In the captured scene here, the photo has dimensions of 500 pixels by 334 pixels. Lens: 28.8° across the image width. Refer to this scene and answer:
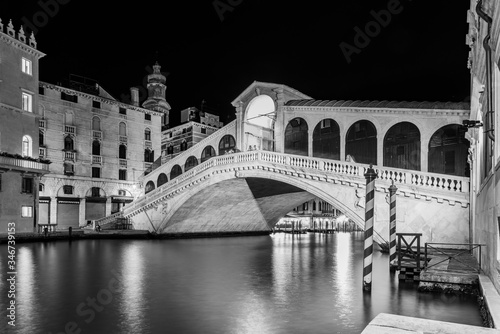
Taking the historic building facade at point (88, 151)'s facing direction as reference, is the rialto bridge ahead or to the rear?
ahead

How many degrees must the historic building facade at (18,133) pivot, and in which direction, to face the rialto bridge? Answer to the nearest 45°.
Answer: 0° — it already faces it

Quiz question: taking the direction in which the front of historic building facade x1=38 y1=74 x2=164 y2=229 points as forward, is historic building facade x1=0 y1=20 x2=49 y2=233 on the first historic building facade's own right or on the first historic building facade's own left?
on the first historic building facade's own right

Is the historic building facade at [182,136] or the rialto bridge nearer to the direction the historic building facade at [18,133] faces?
the rialto bridge

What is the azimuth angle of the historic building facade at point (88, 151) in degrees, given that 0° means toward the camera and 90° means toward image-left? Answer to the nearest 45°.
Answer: approximately 315°

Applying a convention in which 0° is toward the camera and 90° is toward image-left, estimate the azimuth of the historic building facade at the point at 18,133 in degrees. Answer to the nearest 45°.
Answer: approximately 315°

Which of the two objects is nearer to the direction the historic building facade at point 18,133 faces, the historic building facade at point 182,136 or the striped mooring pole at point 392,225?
the striped mooring pole

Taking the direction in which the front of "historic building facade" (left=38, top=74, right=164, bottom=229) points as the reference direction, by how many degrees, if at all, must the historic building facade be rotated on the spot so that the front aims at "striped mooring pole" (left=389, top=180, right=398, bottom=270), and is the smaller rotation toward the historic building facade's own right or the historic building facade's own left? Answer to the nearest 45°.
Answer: approximately 45° to the historic building facade's own right

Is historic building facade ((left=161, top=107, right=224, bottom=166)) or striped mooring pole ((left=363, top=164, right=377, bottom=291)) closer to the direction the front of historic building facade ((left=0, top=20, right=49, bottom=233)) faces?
the striped mooring pole
